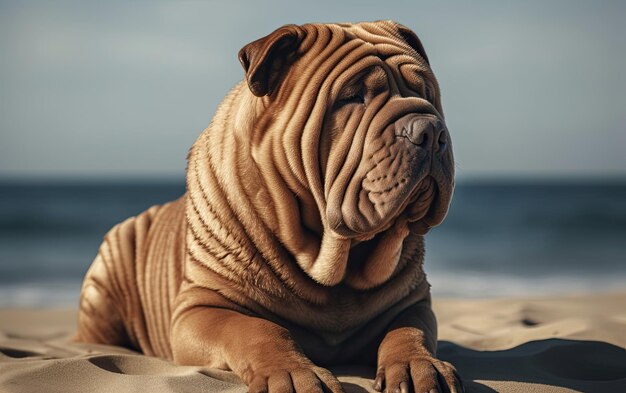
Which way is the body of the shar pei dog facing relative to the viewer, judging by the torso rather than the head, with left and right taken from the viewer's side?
facing the viewer and to the right of the viewer
